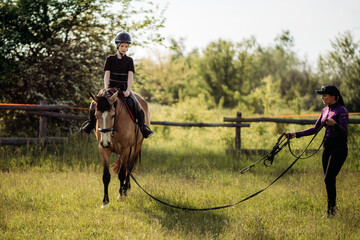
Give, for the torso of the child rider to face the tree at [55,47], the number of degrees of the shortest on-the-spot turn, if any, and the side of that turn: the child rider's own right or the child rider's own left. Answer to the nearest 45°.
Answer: approximately 180°

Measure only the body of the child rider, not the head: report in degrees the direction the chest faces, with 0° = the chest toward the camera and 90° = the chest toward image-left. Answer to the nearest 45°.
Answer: approximately 0°

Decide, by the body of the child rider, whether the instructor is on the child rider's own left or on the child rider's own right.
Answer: on the child rider's own left

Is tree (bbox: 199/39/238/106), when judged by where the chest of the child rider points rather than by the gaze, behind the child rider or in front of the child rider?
behind

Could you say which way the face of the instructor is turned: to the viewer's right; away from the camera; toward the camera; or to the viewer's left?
to the viewer's left

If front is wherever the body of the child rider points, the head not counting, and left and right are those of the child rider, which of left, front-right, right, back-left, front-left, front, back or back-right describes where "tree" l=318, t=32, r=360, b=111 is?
back-left
